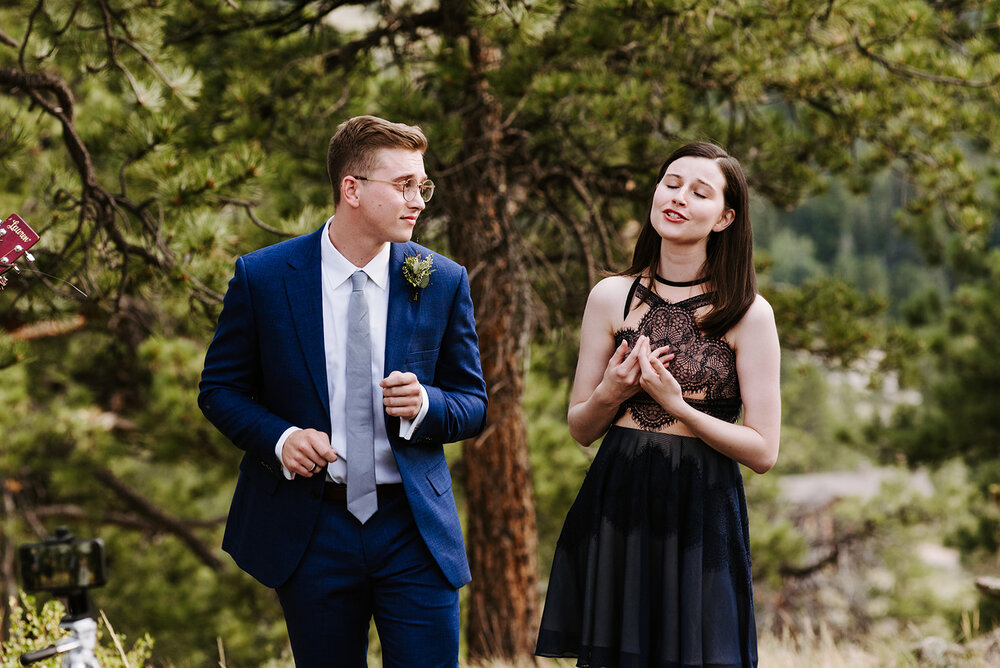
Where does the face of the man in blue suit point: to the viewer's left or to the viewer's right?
to the viewer's right

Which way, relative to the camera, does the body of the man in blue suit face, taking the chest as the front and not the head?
toward the camera

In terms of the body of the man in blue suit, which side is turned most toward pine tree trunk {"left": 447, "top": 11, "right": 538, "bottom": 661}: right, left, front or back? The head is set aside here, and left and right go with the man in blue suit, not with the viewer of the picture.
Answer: back

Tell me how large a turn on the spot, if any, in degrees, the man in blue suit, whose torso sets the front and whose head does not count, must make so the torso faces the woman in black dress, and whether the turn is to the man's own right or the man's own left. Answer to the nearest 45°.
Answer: approximately 90° to the man's own left

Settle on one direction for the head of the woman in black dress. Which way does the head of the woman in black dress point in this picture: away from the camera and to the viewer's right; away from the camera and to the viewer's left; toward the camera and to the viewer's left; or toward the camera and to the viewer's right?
toward the camera and to the viewer's left
